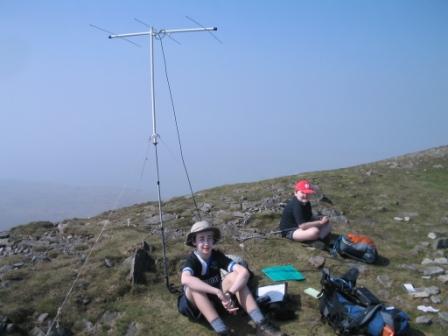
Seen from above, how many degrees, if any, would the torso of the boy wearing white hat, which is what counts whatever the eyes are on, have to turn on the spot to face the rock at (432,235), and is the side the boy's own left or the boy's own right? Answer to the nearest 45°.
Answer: approximately 90° to the boy's own left

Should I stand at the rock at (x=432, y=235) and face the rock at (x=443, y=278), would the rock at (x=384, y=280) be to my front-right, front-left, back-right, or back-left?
front-right

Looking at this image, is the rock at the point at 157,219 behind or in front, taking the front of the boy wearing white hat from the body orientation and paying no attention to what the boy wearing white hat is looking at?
behind

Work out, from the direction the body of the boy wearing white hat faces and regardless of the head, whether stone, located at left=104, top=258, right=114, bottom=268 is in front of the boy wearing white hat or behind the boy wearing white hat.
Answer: behind

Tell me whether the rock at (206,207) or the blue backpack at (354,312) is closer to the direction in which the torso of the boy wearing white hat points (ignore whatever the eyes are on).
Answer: the blue backpack

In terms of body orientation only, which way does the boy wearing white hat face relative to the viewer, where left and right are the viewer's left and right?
facing the viewer and to the right of the viewer

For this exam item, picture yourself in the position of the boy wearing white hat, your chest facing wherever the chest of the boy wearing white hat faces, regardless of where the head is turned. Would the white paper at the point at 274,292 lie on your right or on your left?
on your left

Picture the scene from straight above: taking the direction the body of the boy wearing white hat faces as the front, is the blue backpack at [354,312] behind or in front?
in front

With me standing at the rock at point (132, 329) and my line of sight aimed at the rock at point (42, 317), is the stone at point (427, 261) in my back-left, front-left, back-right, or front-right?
back-right

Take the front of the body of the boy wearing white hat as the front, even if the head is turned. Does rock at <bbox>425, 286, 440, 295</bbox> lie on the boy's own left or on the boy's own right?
on the boy's own left

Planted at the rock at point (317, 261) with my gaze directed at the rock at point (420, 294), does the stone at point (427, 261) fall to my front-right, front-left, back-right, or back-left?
front-left

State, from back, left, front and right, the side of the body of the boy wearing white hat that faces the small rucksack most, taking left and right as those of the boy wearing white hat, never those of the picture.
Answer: left

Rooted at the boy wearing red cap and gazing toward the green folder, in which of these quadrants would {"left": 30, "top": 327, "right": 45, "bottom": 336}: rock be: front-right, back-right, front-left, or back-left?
front-right

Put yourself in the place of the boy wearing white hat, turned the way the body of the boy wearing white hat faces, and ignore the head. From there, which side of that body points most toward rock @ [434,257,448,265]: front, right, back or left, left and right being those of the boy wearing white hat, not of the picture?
left

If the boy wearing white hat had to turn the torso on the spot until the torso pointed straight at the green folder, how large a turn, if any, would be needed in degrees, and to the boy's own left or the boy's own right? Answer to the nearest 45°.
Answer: approximately 90° to the boy's own left

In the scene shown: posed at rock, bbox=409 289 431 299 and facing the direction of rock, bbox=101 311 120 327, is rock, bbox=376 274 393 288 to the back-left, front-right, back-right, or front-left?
front-right

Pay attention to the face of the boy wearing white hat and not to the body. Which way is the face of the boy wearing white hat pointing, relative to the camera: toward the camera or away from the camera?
toward the camera
